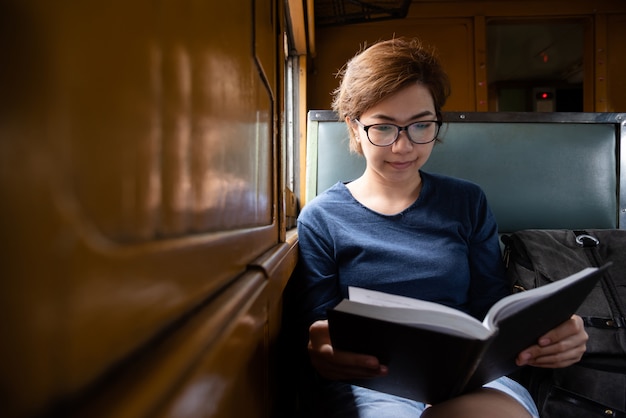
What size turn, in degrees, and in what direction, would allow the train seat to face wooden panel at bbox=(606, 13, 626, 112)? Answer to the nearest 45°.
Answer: approximately 180°

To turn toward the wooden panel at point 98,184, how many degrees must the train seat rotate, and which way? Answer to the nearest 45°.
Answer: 0° — it already faces it

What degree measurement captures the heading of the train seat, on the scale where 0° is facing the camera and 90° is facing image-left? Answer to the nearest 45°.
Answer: approximately 0°

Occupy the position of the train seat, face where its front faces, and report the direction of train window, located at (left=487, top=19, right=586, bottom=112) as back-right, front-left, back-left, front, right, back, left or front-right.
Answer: back

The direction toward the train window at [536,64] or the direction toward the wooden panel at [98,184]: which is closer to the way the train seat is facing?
the wooden panel
